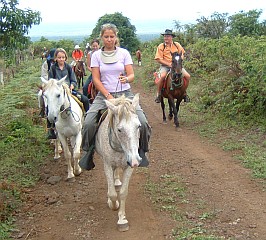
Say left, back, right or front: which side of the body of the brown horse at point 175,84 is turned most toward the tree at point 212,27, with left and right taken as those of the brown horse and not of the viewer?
back

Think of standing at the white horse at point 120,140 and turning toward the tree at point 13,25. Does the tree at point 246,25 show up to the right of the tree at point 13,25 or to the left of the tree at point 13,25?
right

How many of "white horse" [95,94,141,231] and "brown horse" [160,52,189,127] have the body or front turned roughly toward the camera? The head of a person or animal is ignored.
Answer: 2

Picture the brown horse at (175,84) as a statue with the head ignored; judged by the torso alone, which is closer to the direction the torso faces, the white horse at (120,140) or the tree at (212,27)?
the white horse

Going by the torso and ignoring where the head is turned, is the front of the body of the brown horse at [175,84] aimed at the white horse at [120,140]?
yes

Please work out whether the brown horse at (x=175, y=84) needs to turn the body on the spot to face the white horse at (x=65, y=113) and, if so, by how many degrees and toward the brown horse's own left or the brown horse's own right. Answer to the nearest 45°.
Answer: approximately 45° to the brown horse's own right

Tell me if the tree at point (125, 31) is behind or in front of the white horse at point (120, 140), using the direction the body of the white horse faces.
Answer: behind

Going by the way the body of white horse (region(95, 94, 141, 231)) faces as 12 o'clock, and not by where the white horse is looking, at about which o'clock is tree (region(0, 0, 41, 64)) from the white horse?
The tree is roughly at 5 o'clock from the white horse.

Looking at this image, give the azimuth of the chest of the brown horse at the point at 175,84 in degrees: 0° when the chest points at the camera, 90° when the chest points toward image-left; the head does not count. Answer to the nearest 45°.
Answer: approximately 0°

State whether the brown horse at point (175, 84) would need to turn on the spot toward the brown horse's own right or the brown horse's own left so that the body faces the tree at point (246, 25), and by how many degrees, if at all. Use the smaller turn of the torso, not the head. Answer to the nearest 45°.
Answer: approximately 180°

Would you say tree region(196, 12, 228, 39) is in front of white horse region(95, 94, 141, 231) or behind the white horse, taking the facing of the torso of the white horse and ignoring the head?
behind

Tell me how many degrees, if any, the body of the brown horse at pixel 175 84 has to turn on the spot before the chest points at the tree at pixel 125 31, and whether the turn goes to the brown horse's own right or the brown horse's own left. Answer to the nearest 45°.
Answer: approximately 180°
